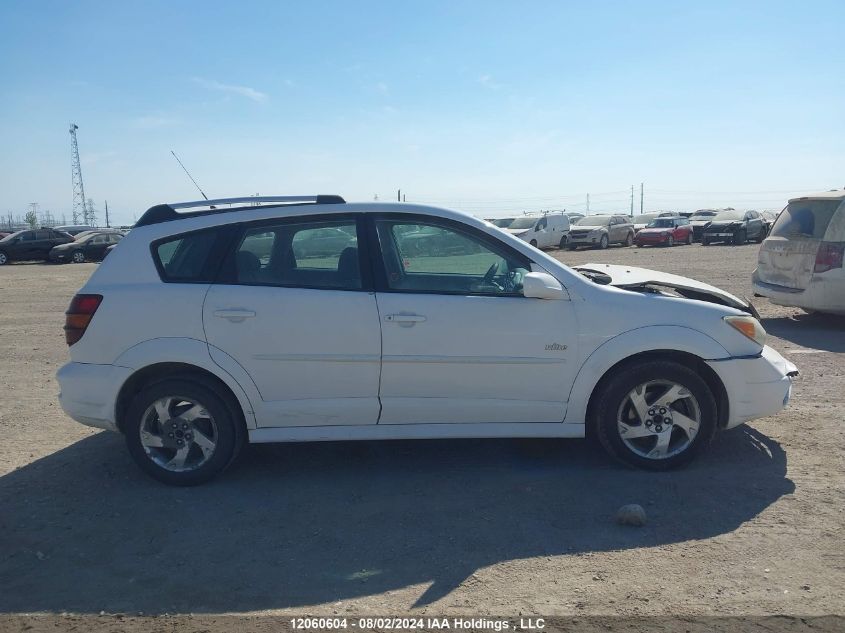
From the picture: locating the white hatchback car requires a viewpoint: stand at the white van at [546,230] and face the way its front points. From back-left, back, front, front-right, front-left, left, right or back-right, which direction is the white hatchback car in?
front-left

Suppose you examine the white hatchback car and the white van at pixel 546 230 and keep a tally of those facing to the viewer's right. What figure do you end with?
1

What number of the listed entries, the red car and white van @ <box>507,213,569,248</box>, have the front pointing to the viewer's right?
0

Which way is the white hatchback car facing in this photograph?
to the viewer's right

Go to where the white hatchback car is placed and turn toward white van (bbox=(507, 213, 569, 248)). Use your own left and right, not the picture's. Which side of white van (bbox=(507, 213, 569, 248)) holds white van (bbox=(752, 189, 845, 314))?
right

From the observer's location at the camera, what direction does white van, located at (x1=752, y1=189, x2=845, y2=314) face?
facing away from the viewer and to the right of the viewer

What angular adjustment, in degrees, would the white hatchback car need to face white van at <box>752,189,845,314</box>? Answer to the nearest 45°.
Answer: approximately 45° to its left

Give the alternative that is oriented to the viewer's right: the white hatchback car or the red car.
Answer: the white hatchback car

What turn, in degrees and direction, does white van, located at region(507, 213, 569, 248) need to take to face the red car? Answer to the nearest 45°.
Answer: approximately 135° to its left

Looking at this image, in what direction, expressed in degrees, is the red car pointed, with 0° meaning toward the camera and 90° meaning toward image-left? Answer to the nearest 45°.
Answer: approximately 45°

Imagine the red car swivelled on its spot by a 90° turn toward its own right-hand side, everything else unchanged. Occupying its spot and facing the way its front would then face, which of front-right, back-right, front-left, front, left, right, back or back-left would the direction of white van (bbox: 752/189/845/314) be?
back-left

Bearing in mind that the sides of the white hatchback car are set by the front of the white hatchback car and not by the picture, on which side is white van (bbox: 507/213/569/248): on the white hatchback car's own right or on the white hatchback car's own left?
on the white hatchback car's own left

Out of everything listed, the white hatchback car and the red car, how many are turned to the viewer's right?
1

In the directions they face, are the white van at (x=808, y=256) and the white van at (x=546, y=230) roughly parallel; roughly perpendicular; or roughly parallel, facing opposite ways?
roughly parallel, facing opposite ways

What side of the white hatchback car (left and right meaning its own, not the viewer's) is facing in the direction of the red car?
left

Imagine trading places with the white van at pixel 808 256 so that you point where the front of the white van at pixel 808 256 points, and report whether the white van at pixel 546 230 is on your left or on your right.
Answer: on your left
